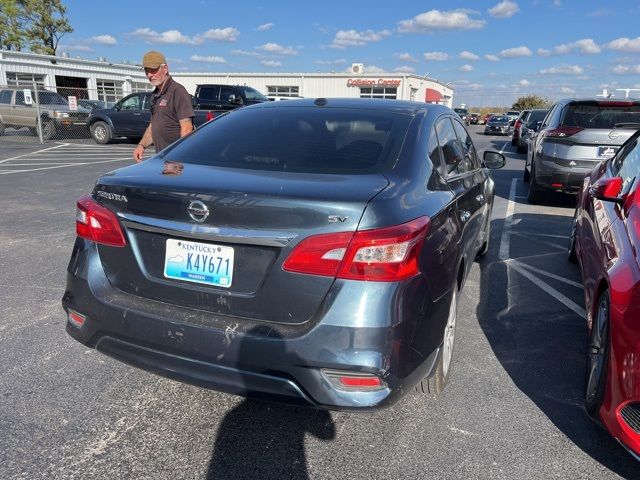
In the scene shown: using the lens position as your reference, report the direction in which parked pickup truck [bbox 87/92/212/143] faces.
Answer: facing to the left of the viewer

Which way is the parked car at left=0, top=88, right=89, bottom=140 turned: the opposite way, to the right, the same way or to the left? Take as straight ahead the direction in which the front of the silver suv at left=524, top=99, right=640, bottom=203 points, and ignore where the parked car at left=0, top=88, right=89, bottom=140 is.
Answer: to the right

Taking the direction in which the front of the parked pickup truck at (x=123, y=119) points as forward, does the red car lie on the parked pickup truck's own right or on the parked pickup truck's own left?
on the parked pickup truck's own left

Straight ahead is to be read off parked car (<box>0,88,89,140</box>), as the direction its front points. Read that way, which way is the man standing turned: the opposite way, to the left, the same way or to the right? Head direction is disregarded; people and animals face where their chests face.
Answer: to the right

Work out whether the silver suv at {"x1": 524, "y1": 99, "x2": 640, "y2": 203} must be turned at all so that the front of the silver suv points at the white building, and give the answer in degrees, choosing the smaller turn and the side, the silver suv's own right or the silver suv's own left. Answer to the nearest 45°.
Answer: approximately 45° to the silver suv's own left

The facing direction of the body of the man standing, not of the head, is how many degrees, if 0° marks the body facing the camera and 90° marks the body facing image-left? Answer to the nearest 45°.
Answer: approximately 45°

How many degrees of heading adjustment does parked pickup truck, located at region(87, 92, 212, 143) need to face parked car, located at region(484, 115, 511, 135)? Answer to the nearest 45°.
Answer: approximately 135° to its right

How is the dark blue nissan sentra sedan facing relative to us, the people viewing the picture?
facing away from the viewer and to the right of the viewer

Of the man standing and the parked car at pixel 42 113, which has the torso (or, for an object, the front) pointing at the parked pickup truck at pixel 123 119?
the parked car at pixel 42 113

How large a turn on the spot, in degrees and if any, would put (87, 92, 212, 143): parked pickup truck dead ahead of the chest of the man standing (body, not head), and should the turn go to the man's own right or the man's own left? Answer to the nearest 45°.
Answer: approximately 135° to the man's own right

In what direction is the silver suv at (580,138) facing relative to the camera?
away from the camera
